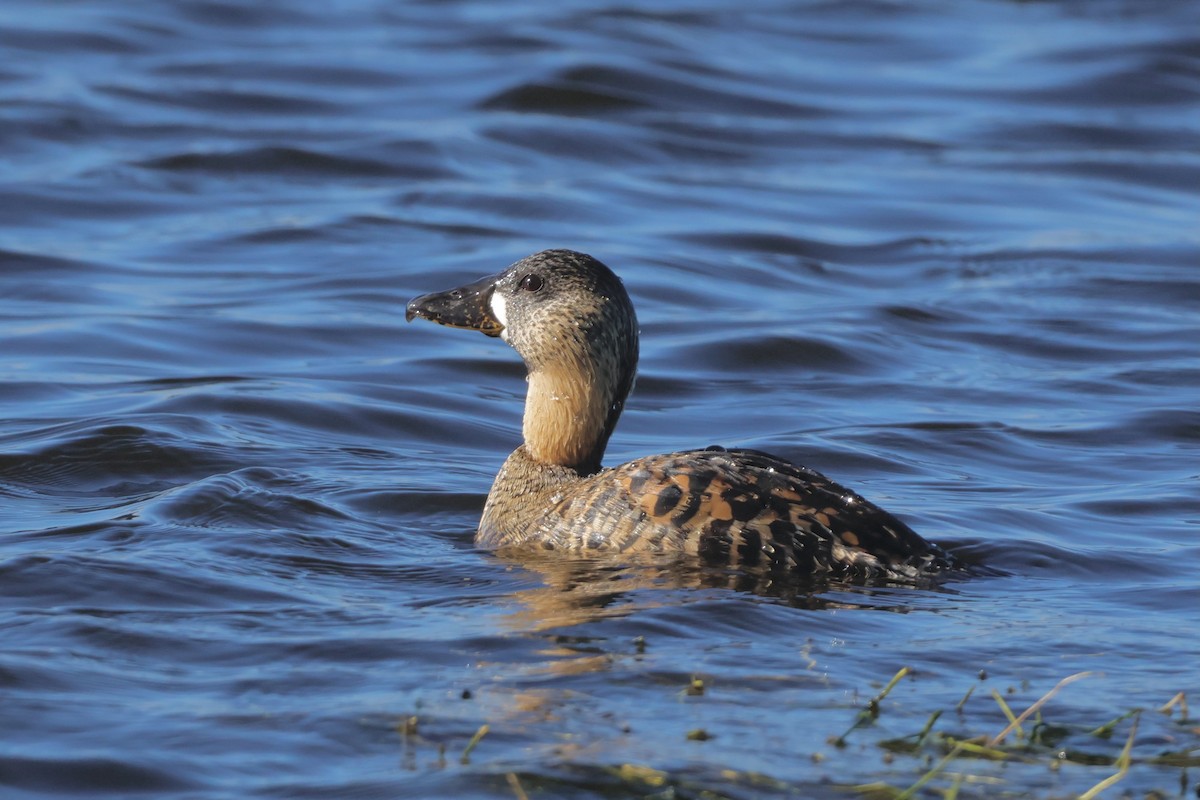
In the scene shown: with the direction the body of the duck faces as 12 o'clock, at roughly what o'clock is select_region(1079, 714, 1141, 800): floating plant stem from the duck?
The floating plant stem is roughly at 8 o'clock from the duck.

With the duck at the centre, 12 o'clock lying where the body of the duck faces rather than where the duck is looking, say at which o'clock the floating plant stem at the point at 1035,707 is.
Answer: The floating plant stem is roughly at 8 o'clock from the duck.

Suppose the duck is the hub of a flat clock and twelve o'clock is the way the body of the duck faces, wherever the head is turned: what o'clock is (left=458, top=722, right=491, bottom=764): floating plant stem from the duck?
The floating plant stem is roughly at 9 o'clock from the duck.

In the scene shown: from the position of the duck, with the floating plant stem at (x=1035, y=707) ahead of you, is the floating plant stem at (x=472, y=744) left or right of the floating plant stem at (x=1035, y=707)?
right

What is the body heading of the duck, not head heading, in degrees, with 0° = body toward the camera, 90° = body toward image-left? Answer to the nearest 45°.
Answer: approximately 90°
